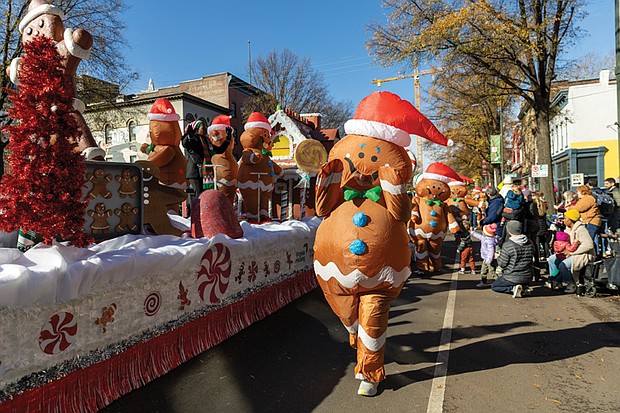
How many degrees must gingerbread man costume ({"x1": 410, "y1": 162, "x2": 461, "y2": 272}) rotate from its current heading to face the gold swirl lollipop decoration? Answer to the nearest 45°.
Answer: approximately 45° to its right

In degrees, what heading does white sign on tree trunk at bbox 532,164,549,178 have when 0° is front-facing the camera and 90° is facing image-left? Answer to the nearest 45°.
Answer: approximately 0°

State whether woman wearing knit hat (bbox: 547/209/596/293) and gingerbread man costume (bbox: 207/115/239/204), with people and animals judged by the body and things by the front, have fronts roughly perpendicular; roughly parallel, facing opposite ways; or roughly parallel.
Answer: roughly perpendicular

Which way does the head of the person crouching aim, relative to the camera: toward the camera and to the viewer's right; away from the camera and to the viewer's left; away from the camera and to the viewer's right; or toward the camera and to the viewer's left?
away from the camera and to the viewer's left

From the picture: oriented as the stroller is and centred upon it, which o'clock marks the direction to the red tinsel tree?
The red tinsel tree is roughly at 10 o'clock from the stroller.

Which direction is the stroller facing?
to the viewer's left

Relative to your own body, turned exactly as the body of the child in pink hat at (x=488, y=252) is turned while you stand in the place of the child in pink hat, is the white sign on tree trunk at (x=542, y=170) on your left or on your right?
on your right

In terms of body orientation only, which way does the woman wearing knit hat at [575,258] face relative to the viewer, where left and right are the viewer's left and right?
facing to the left of the viewer

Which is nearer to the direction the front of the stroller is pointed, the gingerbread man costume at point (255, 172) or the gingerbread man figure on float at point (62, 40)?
the gingerbread man costume
